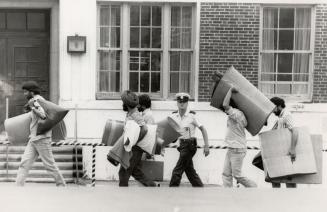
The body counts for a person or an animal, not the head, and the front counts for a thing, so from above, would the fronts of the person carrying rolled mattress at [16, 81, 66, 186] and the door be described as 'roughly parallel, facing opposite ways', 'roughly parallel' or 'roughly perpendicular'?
roughly perpendicular

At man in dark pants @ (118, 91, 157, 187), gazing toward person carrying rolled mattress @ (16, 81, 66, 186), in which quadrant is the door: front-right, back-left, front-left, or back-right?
front-right

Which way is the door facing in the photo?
toward the camera

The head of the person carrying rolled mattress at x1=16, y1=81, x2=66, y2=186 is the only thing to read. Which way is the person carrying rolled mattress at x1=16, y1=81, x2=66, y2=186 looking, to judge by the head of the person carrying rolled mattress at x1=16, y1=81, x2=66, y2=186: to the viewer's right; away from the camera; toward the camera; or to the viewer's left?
to the viewer's left

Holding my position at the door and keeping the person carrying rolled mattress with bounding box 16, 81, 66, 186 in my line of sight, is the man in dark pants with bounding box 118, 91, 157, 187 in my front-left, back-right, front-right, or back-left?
front-left

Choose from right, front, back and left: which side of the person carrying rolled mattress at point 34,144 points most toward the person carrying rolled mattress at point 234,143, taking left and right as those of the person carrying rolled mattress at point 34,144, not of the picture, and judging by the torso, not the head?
back

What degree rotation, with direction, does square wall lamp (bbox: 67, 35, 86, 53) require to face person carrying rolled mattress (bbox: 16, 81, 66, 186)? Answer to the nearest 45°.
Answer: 0° — it already faces them

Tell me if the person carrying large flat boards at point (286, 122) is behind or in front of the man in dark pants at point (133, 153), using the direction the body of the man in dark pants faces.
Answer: behind

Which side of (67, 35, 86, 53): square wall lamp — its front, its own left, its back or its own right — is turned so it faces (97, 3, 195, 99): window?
left

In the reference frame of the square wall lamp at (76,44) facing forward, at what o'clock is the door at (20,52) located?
The door is roughly at 4 o'clock from the square wall lamp.

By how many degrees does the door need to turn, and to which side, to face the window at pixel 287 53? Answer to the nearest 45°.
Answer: approximately 90° to its left

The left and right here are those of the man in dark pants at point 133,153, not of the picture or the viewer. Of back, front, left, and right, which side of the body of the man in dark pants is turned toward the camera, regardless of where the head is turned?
left

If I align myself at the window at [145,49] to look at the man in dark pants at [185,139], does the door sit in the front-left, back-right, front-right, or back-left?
back-right

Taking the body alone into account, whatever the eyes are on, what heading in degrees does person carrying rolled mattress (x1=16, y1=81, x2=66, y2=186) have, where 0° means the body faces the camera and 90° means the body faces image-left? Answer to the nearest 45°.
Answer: approximately 90°
